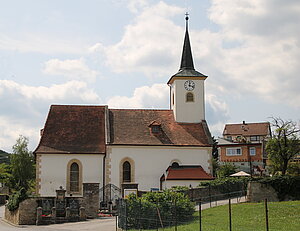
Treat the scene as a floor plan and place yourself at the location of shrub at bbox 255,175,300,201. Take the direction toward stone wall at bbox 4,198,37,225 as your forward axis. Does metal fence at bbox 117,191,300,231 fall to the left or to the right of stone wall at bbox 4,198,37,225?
left

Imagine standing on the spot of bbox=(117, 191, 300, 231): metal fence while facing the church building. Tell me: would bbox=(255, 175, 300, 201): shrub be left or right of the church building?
right

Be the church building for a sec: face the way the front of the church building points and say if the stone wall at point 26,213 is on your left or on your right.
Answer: on your right

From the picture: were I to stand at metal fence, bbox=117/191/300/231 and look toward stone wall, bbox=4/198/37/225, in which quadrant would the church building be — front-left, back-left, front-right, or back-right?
front-right
